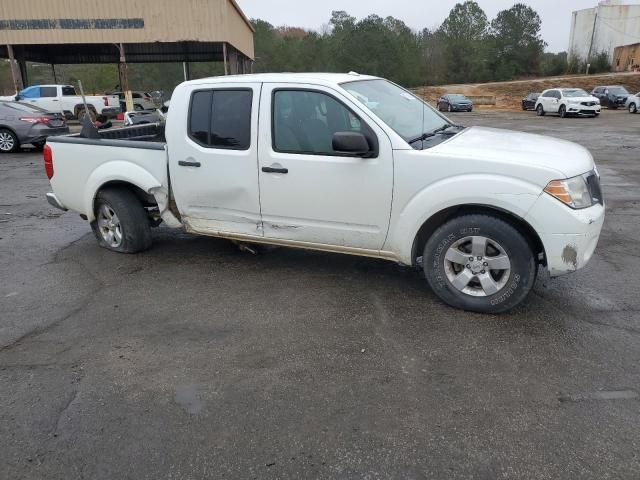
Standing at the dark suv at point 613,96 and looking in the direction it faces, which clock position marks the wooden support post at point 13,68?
The wooden support post is roughly at 3 o'clock from the dark suv.

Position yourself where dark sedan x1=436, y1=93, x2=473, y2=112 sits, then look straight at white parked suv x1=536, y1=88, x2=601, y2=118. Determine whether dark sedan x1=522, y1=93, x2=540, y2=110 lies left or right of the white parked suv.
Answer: left

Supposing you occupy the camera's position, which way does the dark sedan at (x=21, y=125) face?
facing away from the viewer and to the left of the viewer

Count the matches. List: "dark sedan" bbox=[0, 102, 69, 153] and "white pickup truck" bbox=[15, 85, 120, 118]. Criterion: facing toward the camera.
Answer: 0

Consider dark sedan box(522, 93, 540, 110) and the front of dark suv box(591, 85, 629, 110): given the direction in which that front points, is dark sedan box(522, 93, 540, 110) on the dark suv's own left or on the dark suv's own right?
on the dark suv's own right

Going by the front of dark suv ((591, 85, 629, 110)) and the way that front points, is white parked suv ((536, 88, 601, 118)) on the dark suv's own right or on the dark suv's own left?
on the dark suv's own right

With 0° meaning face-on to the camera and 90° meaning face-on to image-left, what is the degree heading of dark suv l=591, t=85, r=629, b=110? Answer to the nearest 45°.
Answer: approximately 315°

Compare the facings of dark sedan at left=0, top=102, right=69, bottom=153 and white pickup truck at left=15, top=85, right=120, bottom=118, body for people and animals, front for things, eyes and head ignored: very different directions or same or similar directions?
same or similar directions

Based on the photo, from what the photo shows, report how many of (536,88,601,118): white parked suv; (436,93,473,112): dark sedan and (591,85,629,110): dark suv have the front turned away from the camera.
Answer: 0

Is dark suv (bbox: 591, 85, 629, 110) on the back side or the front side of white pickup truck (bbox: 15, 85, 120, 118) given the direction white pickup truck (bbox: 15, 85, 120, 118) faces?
on the back side

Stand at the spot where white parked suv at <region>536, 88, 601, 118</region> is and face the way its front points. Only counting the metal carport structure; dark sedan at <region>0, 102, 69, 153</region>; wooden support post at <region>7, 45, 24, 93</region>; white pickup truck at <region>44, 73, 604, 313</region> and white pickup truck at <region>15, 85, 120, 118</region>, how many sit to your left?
0

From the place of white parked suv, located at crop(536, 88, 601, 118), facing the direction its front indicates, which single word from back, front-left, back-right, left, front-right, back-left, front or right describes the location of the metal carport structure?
right
